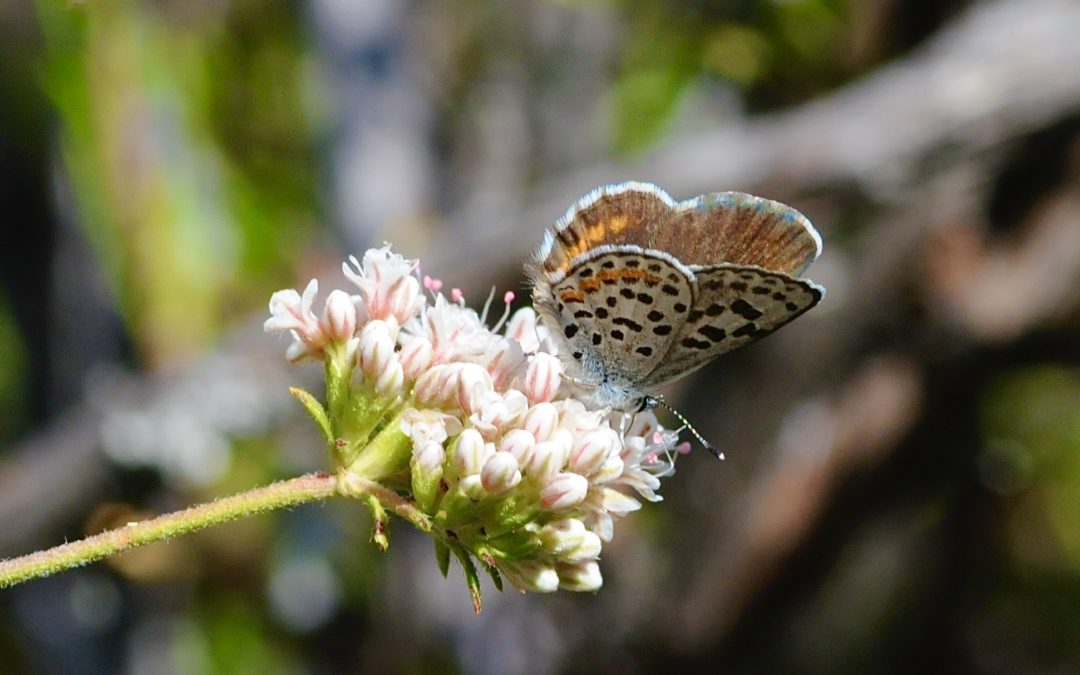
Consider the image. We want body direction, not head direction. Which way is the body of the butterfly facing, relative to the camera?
to the viewer's right
